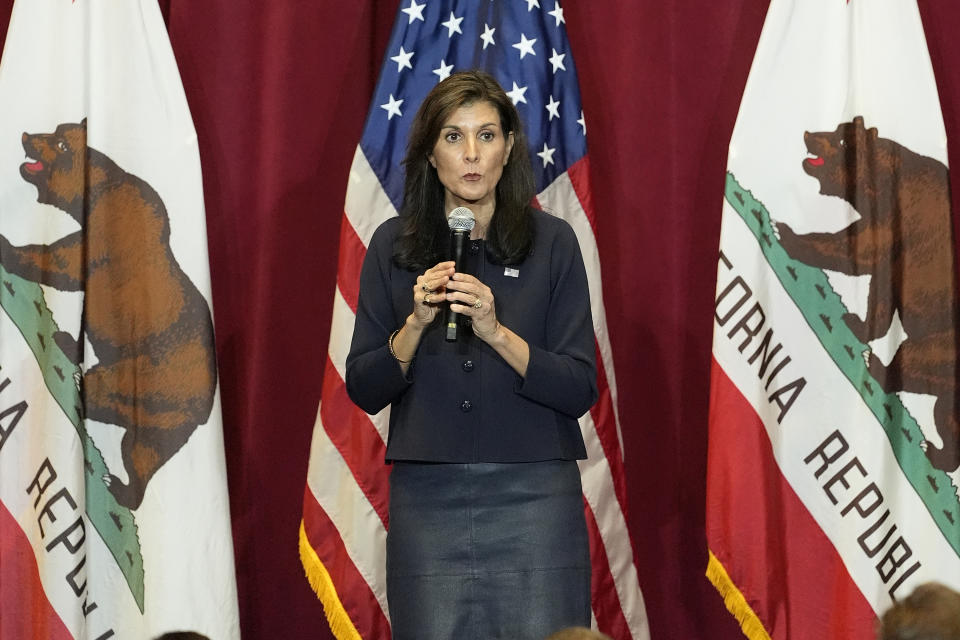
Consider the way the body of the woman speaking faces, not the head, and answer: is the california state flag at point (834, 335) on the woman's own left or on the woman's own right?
on the woman's own left

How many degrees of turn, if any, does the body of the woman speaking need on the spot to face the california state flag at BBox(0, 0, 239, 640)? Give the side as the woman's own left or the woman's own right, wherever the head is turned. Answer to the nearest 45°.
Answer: approximately 135° to the woman's own right

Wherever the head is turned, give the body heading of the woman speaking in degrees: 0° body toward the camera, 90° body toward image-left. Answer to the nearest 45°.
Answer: approximately 0°

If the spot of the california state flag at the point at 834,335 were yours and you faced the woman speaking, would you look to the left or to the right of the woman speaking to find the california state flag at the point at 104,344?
right

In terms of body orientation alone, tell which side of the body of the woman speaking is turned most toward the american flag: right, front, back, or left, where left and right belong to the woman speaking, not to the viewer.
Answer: back
